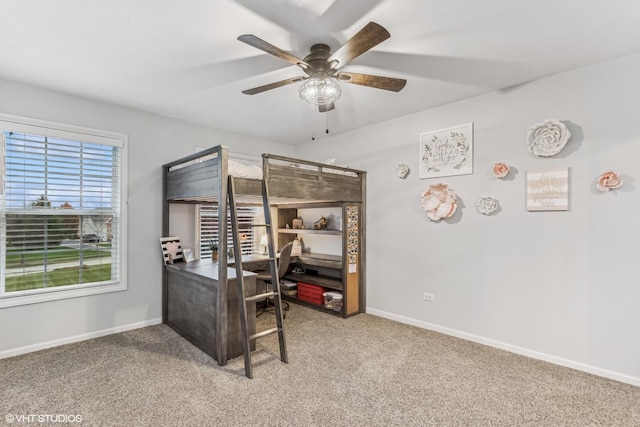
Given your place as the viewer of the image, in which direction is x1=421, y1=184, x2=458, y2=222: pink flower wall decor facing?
facing the viewer

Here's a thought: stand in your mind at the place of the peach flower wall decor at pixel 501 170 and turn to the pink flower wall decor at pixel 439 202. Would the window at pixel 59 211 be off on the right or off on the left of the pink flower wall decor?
left

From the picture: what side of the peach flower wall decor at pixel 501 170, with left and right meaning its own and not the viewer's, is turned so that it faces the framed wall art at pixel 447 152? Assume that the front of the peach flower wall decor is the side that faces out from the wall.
right

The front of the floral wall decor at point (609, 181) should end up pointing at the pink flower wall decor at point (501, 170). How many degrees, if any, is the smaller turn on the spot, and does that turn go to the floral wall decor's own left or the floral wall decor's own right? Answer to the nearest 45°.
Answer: approximately 90° to the floral wall decor's own right

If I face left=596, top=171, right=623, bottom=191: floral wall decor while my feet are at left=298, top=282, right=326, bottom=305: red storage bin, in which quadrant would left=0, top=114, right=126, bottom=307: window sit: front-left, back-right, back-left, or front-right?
back-right

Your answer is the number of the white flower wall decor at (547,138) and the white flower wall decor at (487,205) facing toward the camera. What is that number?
2

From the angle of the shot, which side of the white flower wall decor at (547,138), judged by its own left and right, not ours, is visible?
front

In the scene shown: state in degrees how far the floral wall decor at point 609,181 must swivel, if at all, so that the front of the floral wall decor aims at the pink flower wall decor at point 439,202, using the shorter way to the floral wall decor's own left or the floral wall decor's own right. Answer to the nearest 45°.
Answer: approximately 90° to the floral wall decor's own right

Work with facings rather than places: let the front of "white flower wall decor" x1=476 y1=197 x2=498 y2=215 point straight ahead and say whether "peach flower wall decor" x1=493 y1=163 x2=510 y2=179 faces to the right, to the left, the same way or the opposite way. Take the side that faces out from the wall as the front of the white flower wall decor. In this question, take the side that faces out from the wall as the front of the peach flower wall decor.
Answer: the same way

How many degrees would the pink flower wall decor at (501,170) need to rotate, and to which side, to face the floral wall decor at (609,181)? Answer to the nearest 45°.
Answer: approximately 90° to its left

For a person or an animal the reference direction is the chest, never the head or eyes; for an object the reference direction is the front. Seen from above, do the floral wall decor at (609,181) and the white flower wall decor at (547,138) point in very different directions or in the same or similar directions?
same or similar directions

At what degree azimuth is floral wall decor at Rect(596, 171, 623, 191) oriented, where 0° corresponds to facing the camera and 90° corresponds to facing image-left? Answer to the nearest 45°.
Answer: approximately 0°
